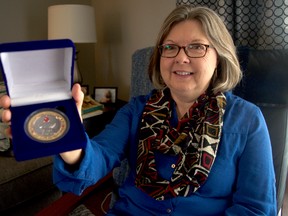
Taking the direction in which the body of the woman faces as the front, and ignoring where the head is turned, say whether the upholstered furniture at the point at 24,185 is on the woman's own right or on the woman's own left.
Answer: on the woman's own right

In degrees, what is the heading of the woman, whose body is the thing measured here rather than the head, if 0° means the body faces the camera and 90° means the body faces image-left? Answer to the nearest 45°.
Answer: approximately 45°

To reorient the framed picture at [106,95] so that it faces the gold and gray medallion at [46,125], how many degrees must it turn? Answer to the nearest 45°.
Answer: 0° — it already faces it

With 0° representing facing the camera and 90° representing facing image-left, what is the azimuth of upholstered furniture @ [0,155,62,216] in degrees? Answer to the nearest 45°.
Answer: approximately 315°

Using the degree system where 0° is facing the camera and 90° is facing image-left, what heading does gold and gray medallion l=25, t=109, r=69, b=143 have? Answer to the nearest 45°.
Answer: approximately 0°
